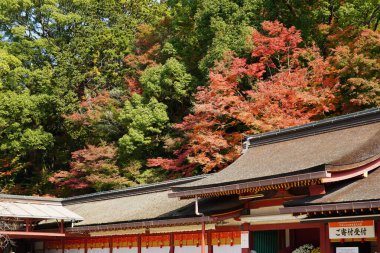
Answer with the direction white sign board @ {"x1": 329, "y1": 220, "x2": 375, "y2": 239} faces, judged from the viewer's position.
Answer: facing the viewer

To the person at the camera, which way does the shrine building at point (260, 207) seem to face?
facing the viewer and to the left of the viewer

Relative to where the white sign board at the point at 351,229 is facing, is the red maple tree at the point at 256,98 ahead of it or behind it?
behind

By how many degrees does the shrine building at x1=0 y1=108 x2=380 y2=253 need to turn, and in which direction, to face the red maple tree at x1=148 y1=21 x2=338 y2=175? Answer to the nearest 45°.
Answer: approximately 135° to its right
